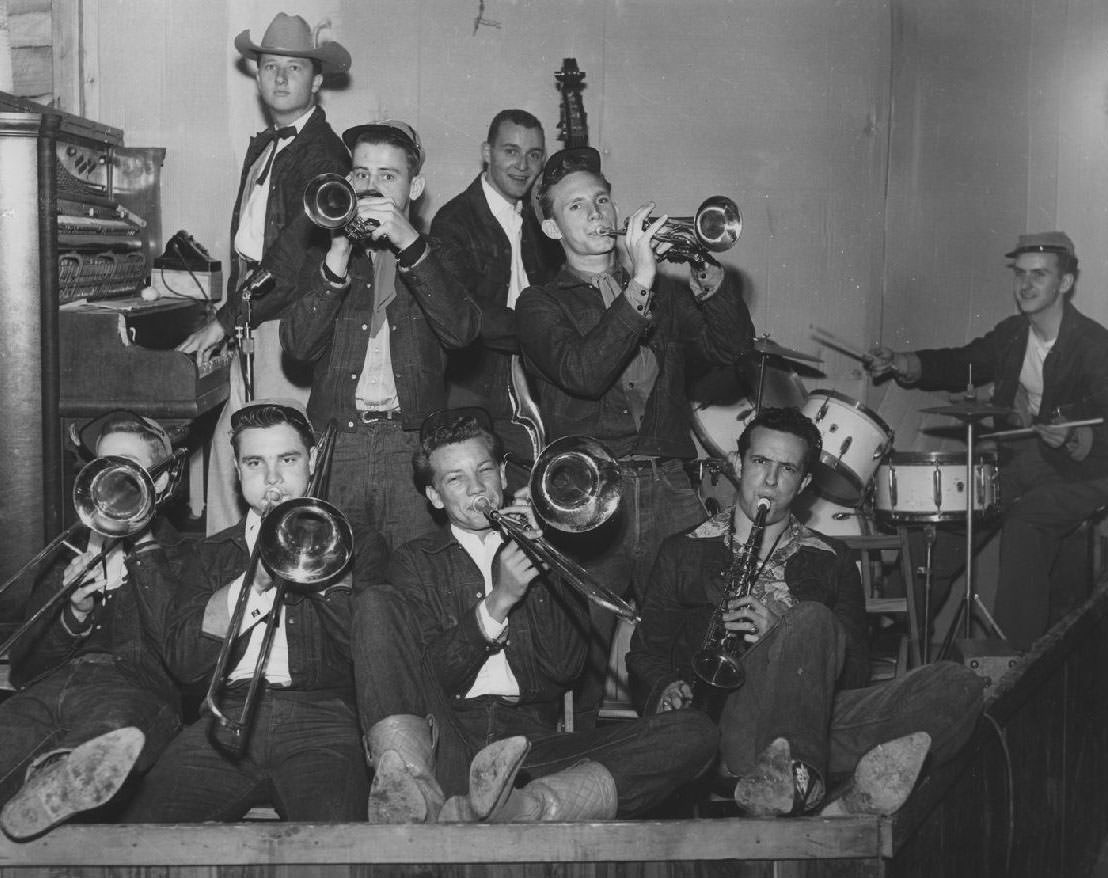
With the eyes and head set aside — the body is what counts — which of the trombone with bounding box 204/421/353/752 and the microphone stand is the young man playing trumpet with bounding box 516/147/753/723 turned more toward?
the trombone

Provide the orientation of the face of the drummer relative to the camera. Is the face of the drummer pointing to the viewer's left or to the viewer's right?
to the viewer's left

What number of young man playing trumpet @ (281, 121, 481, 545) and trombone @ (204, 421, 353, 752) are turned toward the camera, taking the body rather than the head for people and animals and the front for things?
2

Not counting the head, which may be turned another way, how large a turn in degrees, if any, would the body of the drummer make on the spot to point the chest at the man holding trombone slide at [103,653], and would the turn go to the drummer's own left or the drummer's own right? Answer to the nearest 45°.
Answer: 0° — they already face them

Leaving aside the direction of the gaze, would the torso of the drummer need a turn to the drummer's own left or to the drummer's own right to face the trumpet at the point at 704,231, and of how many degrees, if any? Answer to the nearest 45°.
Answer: approximately 45° to the drummer's own left

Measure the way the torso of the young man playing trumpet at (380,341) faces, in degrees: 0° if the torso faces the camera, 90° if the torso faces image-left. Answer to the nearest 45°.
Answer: approximately 0°

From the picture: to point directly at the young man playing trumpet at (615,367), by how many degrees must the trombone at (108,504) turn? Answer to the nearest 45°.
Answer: approximately 135° to its left
